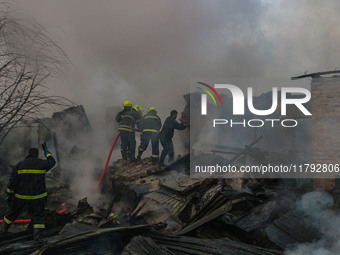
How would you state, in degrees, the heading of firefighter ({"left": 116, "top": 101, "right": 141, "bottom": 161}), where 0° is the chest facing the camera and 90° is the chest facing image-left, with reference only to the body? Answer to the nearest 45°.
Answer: approximately 180°

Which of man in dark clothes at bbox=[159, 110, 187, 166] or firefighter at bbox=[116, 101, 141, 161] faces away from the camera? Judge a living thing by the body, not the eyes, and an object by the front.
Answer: firefighter at bbox=[116, 101, 141, 161]

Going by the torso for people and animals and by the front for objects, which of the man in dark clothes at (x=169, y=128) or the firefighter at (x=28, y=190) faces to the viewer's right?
the man in dark clothes at (x=169, y=128)

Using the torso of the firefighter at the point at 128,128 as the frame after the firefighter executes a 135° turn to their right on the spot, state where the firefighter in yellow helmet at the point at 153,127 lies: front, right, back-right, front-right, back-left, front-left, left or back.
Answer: front

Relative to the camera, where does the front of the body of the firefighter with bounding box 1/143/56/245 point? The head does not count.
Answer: away from the camera

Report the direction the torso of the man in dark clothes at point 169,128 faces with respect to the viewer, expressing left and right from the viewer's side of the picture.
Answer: facing to the right of the viewer

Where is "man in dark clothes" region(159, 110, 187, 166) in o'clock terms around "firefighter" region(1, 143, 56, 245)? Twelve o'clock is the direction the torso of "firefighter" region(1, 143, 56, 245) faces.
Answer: "man in dark clothes" region(159, 110, 187, 166) is roughly at 2 o'clock from "firefighter" region(1, 143, 56, 245).

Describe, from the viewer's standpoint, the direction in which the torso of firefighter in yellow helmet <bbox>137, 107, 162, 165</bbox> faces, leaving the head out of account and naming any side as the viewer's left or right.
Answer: facing away from the viewer

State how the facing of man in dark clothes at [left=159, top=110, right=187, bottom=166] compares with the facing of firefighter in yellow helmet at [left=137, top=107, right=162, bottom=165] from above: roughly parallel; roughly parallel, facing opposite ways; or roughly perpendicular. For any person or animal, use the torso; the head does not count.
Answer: roughly perpendicular

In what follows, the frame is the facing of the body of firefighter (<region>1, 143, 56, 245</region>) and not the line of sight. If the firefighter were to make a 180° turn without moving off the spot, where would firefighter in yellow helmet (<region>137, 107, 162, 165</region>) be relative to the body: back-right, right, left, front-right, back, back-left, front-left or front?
back-left
